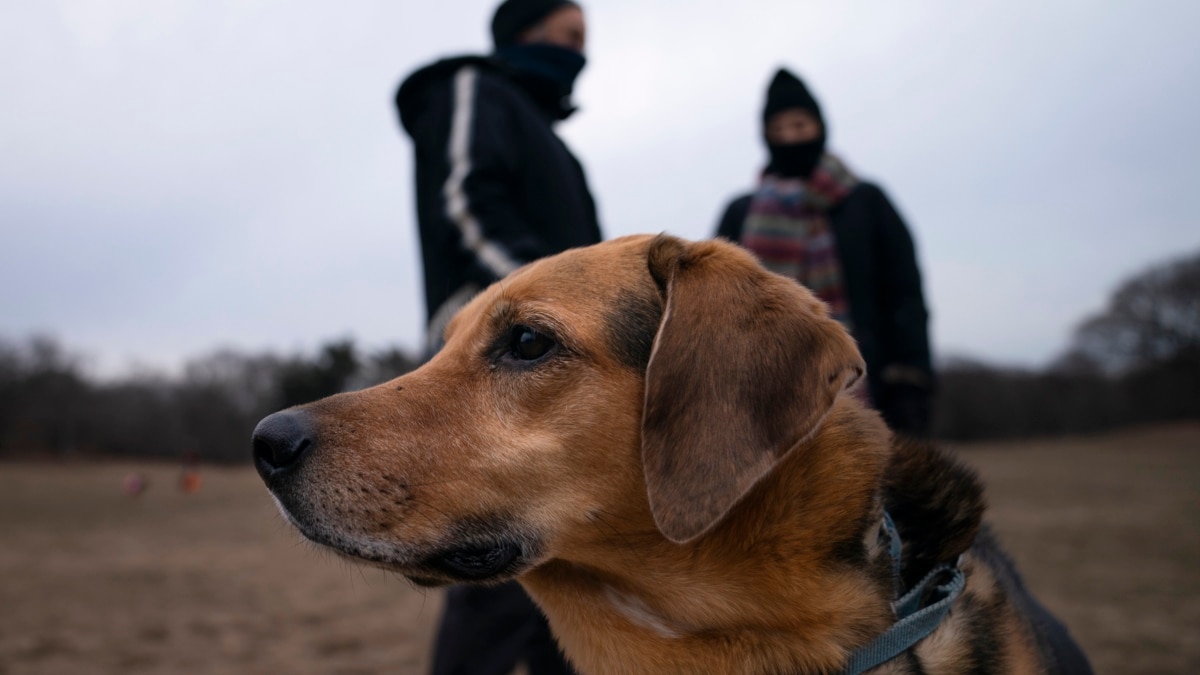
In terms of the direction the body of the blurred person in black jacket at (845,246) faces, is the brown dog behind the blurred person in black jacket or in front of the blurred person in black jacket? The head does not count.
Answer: in front

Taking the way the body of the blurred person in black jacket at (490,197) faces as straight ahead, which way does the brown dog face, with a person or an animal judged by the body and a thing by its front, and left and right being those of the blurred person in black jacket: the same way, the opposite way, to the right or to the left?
the opposite way

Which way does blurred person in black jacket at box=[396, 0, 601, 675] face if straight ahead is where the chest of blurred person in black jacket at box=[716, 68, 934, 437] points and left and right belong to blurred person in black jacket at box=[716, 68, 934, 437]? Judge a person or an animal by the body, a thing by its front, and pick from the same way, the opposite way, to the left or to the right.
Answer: to the left

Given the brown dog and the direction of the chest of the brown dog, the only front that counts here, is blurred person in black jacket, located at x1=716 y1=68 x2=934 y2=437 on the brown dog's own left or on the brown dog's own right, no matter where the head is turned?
on the brown dog's own right

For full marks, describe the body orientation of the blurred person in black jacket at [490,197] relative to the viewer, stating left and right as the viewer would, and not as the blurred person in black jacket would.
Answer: facing to the right of the viewer

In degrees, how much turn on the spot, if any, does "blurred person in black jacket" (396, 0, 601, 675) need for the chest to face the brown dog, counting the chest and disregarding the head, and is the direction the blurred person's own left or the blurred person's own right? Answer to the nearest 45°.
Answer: approximately 90° to the blurred person's own right

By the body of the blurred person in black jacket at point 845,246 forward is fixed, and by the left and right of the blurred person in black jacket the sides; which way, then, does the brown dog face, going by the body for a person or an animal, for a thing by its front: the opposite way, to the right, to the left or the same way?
to the right

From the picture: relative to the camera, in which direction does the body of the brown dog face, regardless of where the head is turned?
to the viewer's left

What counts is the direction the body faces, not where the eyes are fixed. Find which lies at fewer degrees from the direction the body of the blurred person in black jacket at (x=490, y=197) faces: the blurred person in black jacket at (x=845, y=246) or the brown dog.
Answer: the blurred person in black jacket

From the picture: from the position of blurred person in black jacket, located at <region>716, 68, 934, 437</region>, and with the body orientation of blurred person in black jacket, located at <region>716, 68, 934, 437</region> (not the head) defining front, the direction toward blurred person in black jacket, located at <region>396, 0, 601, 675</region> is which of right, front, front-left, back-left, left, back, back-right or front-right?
front-right

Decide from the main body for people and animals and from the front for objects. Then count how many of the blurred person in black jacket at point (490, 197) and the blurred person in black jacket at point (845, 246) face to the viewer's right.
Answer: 1

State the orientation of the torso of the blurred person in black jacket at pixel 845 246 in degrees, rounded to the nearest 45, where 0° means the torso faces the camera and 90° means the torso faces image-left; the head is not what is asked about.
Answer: approximately 0°
